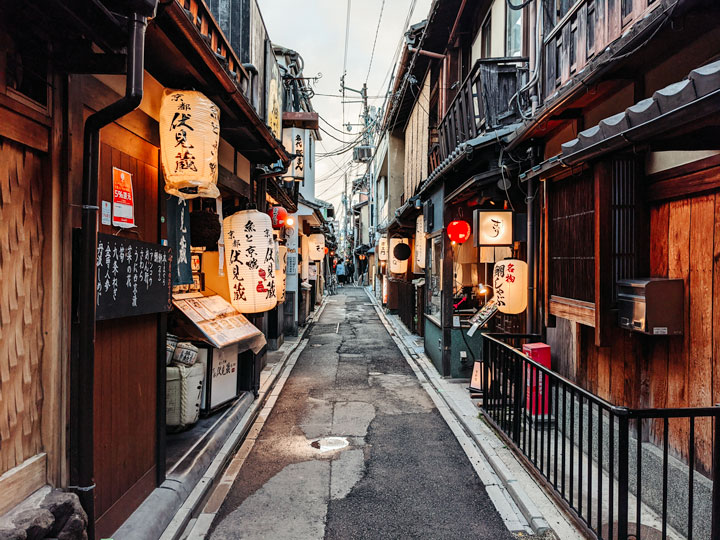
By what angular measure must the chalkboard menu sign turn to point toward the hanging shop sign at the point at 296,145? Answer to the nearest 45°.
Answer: approximately 90° to its left

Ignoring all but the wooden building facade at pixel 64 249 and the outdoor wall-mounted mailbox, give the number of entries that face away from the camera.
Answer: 0

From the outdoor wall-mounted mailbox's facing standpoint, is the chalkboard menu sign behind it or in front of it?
in front

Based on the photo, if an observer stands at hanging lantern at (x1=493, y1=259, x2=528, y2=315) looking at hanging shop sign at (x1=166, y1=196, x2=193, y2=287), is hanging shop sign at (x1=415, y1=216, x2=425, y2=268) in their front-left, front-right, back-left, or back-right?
back-right

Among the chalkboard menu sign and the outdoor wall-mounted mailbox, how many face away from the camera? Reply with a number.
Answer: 0

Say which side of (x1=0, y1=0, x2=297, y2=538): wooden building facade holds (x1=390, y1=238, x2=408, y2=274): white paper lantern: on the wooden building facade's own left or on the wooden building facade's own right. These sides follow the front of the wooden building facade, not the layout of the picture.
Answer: on the wooden building facade's own left

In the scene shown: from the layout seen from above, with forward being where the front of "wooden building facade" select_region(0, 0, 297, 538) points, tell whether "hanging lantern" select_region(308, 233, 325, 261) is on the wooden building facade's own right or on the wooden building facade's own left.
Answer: on the wooden building facade's own left

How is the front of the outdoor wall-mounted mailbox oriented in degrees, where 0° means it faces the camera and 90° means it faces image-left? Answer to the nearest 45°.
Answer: approximately 45°

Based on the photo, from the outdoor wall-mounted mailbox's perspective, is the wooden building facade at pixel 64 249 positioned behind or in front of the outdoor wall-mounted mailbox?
in front

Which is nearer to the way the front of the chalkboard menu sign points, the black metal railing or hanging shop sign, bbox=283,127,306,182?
the black metal railing

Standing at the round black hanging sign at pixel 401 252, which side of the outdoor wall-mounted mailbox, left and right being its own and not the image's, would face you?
right

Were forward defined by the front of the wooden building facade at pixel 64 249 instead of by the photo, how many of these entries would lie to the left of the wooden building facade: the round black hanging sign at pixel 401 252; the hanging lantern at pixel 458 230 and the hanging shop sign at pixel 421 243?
3

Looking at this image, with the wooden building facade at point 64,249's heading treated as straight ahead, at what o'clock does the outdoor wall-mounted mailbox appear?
The outdoor wall-mounted mailbox is roughly at 11 o'clock from the wooden building facade.

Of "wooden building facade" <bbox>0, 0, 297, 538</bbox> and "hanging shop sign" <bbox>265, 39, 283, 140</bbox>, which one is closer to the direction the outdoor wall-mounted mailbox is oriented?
the wooden building facade

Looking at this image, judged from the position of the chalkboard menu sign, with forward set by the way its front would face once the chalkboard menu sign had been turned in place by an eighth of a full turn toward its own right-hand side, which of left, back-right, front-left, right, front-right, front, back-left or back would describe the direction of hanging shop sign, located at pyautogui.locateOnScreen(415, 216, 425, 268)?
back-left
